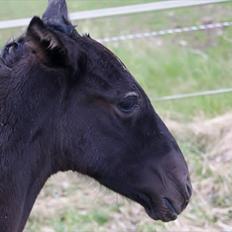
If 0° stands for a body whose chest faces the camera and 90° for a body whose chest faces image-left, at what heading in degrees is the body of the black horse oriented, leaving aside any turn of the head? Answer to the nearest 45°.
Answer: approximately 270°
